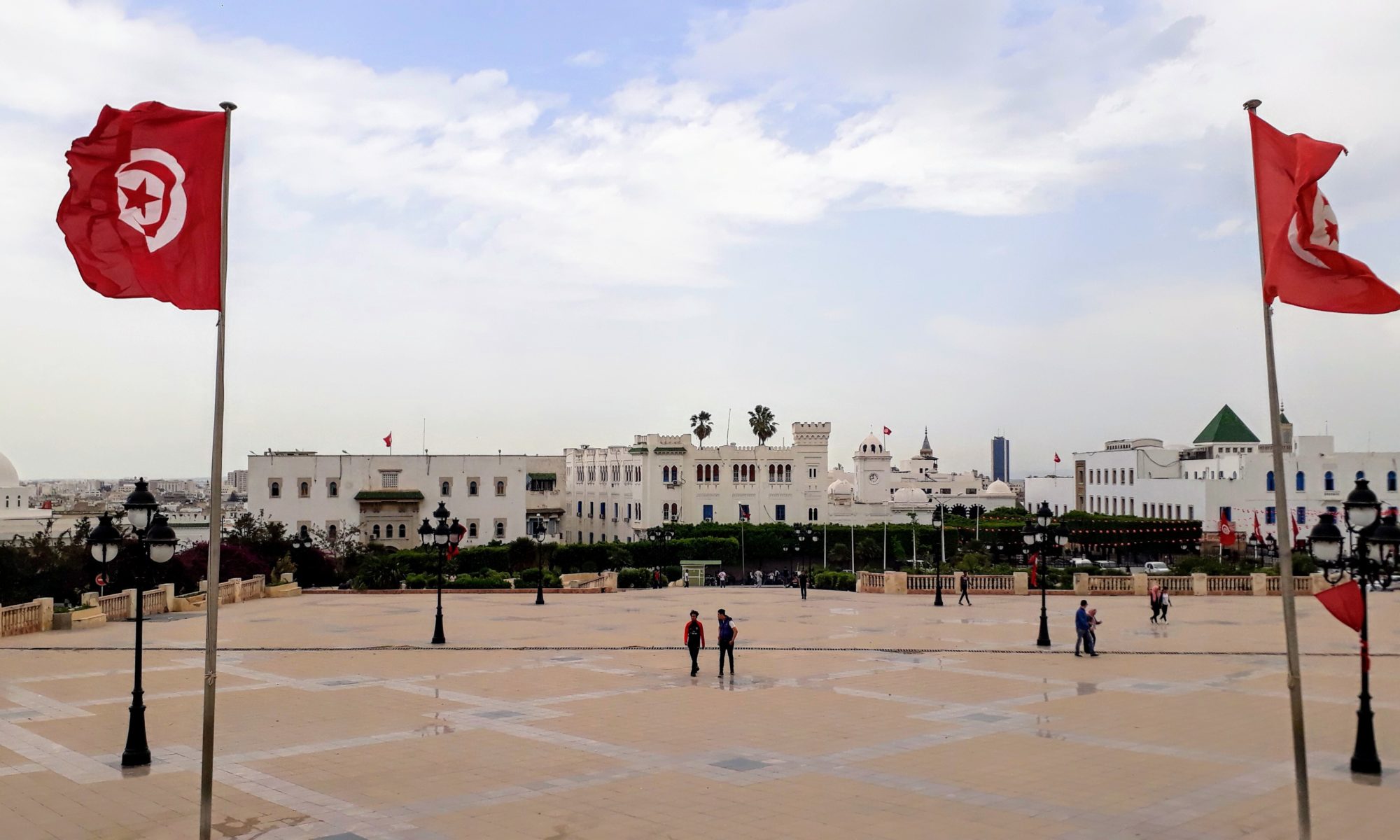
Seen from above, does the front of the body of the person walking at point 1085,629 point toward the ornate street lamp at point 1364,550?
no

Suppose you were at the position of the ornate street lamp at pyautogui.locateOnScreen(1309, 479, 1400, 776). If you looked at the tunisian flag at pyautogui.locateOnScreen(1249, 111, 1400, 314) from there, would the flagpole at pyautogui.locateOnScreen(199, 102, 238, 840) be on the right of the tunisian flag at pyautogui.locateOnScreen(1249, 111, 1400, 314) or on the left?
right

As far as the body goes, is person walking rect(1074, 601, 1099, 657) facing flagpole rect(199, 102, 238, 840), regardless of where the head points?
no

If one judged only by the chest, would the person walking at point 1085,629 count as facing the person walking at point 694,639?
no

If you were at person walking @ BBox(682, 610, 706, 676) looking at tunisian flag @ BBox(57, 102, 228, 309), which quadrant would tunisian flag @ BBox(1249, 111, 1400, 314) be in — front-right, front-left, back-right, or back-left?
front-left

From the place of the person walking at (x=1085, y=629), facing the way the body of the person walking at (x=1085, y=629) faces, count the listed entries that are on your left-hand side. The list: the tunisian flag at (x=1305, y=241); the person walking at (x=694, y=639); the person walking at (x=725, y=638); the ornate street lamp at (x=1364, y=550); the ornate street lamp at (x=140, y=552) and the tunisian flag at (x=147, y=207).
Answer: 0

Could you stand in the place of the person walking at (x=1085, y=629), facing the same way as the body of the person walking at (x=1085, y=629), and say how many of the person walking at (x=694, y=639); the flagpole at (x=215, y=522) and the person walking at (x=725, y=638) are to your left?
0

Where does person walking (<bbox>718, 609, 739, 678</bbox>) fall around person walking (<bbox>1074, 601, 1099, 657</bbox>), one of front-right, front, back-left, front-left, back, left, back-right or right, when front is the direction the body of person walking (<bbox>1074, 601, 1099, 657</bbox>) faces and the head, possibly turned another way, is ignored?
back-right
